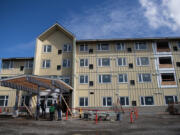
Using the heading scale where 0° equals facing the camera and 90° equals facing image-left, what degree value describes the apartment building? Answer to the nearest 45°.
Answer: approximately 0°
